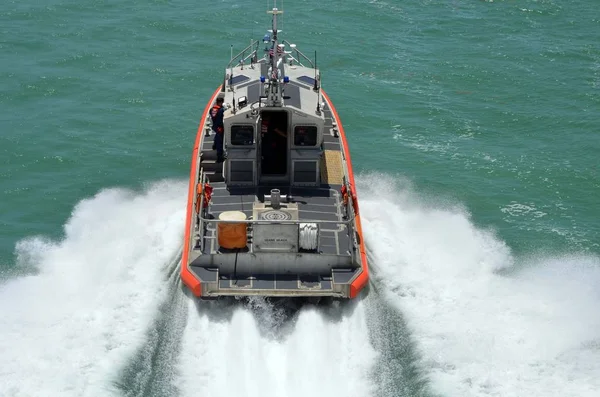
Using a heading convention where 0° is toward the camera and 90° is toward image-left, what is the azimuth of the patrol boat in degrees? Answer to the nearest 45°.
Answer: approximately 180°
